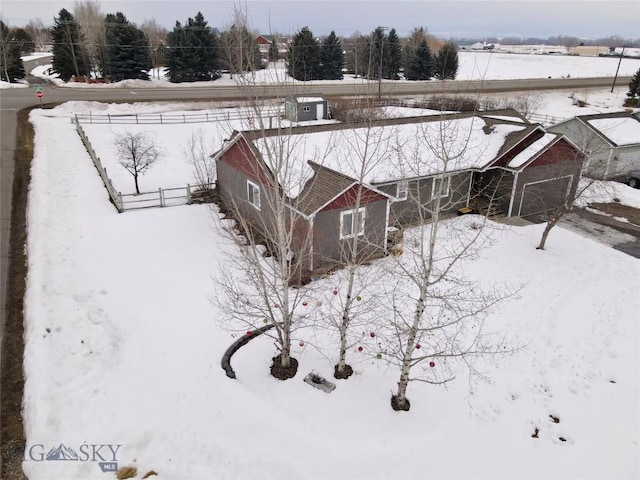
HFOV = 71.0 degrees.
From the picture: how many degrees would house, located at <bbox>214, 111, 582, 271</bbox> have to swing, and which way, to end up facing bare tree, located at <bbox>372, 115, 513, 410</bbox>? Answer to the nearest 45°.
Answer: approximately 45° to its right

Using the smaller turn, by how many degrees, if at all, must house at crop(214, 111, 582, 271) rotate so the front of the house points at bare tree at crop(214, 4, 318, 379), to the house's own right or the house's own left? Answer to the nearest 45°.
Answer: approximately 45° to the house's own right

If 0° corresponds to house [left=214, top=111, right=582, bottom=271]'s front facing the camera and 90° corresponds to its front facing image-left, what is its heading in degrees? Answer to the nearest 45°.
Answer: approximately 315°

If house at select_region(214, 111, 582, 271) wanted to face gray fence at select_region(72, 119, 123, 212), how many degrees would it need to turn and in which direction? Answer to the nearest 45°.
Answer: approximately 135° to its right

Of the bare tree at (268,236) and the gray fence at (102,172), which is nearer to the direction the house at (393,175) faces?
the bare tree

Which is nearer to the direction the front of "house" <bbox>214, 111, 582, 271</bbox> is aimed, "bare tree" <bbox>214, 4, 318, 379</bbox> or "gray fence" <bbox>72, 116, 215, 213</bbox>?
the bare tree

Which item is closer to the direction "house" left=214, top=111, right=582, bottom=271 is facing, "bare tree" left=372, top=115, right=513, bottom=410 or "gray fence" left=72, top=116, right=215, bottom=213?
the bare tree
